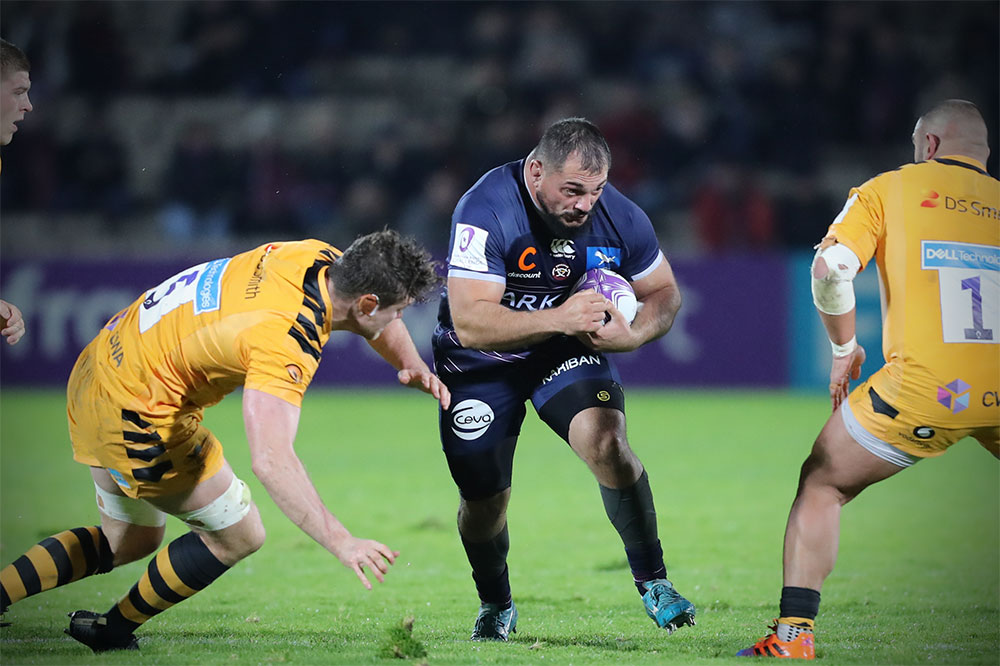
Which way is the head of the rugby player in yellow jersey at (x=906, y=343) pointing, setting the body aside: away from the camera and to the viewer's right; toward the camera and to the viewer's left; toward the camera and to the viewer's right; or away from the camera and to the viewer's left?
away from the camera and to the viewer's left

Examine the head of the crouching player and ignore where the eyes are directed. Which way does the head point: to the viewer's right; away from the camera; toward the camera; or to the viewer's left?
to the viewer's right
